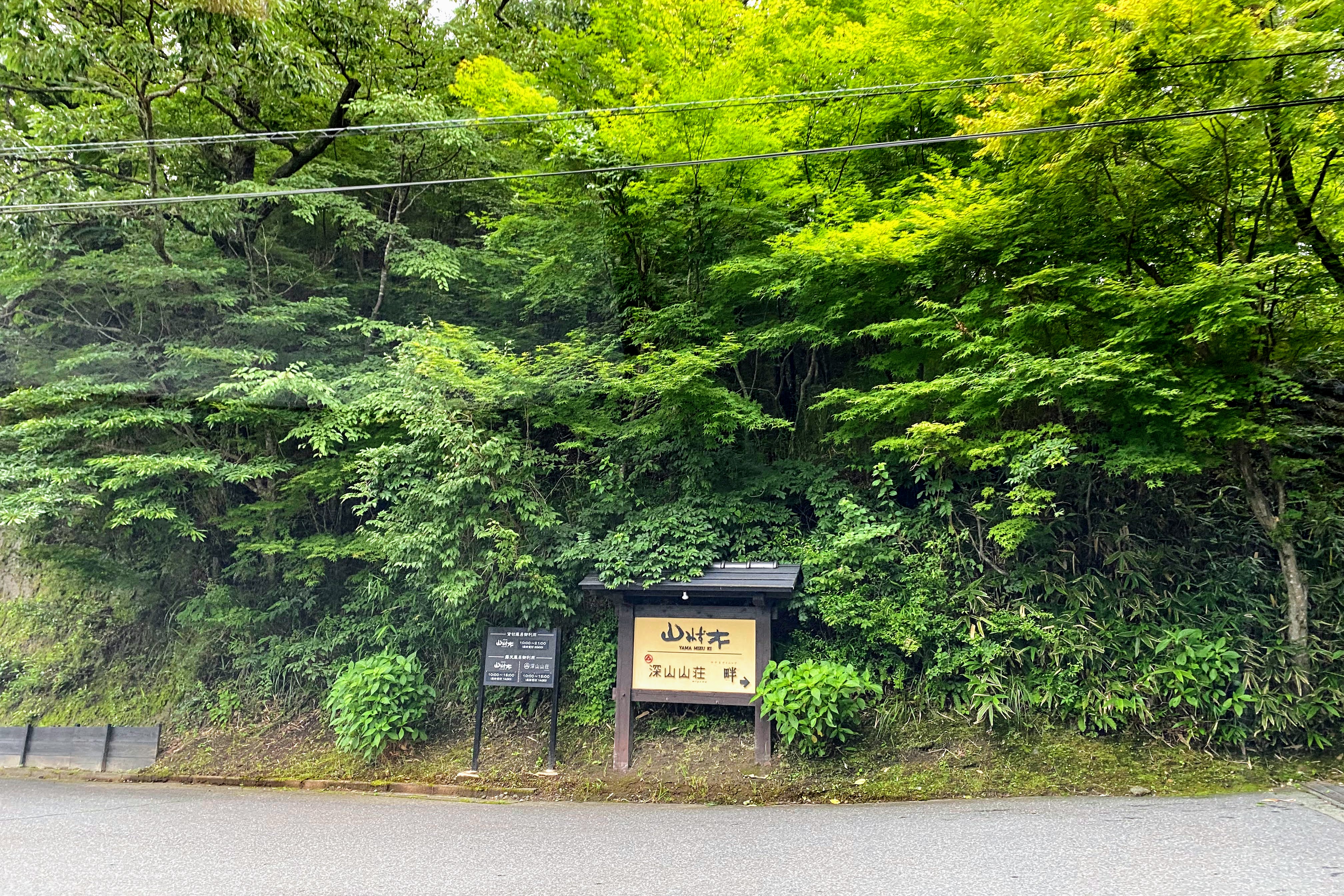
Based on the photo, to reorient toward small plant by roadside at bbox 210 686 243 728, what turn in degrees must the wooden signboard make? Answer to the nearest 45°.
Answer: approximately 90° to its right

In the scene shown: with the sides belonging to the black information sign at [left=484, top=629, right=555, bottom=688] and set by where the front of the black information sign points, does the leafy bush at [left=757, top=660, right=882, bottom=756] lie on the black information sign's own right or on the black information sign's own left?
on the black information sign's own left

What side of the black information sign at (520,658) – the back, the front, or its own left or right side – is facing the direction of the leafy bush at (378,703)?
right

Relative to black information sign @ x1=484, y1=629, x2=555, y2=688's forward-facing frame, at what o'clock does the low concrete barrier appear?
The low concrete barrier is roughly at 4 o'clock from the black information sign.

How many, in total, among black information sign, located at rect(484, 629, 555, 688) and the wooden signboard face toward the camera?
2

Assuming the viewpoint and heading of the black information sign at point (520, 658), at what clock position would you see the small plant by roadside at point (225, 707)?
The small plant by roadside is roughly at 4 o'clock from the black information sign.

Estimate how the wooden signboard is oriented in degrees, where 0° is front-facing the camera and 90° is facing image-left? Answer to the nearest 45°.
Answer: approximately 0°
